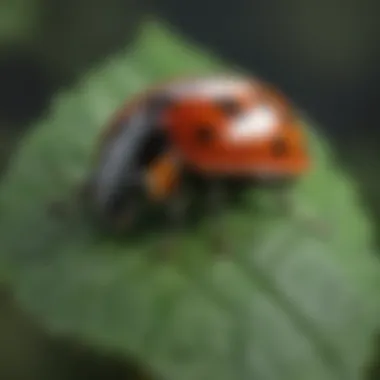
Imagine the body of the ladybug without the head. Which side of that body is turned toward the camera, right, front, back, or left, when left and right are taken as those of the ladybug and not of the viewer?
left
